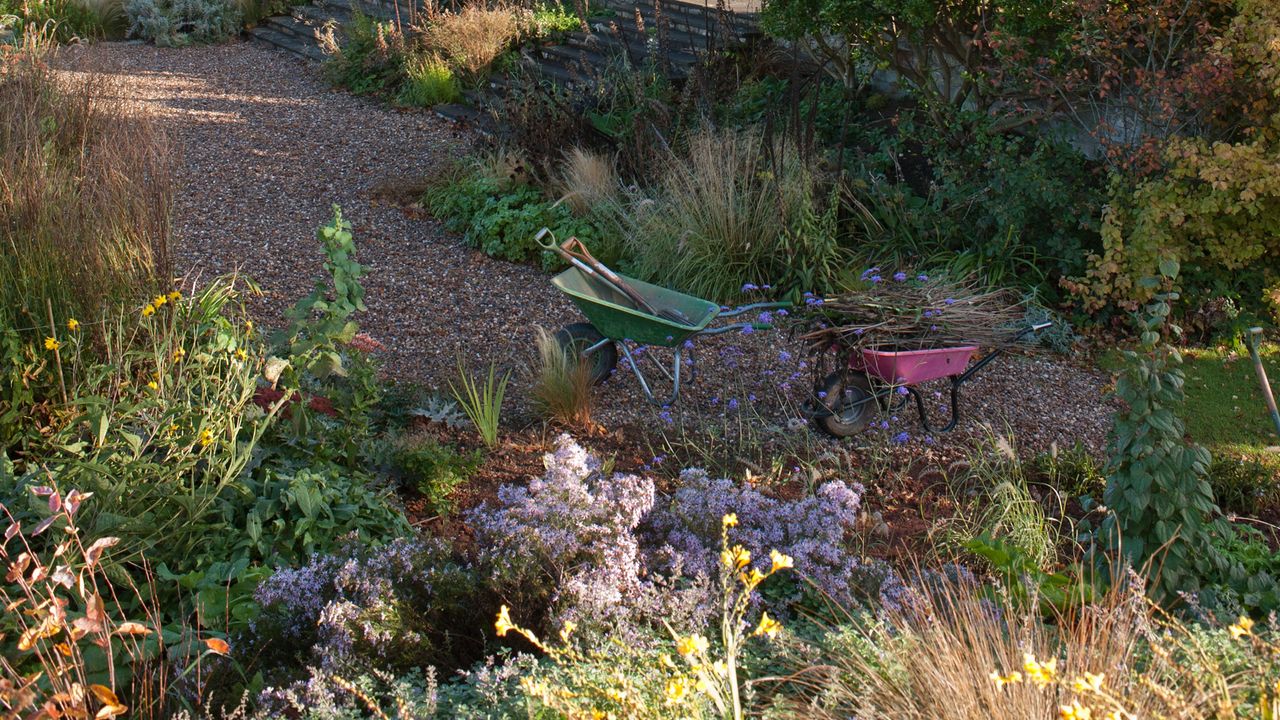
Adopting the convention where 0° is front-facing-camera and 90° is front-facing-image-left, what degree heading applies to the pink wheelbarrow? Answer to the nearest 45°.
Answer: approximately 90°

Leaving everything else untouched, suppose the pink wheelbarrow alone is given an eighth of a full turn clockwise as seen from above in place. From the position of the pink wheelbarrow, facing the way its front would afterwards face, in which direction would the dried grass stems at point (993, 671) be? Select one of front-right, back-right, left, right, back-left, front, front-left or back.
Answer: back-left

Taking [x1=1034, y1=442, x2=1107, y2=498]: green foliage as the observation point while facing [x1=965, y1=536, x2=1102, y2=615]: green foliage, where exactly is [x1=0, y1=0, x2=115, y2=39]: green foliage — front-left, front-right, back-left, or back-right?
back-right

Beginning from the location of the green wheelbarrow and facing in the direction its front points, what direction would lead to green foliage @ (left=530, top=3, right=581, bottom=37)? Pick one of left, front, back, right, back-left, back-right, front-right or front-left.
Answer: right

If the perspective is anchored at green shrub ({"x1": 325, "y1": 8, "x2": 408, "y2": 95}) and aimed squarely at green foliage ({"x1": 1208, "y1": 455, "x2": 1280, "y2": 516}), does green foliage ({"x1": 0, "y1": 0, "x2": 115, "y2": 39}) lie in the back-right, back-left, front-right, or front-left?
back-right

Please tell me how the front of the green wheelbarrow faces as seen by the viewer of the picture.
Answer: facing to the left of the viewer

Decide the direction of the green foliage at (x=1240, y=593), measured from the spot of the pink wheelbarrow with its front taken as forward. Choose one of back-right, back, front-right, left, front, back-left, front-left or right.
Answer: back-left

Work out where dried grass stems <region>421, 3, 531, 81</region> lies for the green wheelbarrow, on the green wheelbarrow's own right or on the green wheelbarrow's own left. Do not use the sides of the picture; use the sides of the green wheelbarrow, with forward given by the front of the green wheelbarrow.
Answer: on the green wheelbarrow's own right

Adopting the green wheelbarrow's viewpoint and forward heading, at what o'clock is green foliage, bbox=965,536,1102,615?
The green foliage is roughly at 8 o'clock from the green wheelbarrow.

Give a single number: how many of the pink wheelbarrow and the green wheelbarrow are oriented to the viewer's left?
2

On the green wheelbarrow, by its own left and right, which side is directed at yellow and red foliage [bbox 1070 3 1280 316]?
back

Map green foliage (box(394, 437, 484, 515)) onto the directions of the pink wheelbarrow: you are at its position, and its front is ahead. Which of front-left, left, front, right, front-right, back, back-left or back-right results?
front-left

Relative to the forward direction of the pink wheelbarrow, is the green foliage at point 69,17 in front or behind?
in front

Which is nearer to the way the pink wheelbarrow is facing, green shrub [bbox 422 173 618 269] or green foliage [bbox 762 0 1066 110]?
the green shrub

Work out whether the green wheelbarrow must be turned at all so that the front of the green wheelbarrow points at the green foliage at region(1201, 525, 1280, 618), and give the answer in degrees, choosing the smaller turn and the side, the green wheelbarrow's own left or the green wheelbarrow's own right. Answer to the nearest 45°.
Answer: approximately 135° to the green wheelbarrow's own left
